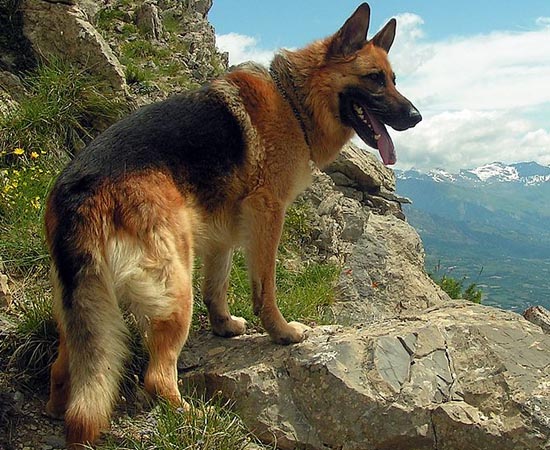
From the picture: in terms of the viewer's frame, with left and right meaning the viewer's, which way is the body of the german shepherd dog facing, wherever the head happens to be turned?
facing away from the viewer and to the right of the viewer

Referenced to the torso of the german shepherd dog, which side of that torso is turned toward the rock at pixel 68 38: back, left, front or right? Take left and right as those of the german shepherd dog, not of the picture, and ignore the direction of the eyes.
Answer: left

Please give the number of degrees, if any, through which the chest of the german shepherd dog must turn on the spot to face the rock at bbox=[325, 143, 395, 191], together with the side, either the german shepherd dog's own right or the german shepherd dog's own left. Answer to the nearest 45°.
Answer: approximately 45° to the german shepherd dog's own left

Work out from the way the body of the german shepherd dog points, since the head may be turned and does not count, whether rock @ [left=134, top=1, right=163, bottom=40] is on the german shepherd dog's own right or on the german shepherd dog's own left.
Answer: on the german shepherd dog's own left

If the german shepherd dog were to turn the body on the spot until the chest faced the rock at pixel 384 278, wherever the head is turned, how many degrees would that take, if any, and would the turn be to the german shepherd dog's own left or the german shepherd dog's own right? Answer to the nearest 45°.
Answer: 0° — it already faces it
